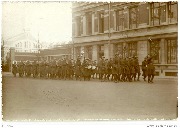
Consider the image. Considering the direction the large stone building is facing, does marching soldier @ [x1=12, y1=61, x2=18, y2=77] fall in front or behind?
in front

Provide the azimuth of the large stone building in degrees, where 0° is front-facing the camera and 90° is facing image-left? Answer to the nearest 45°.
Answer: approximately 45°

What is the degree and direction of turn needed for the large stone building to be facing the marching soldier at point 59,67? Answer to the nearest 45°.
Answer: approximately 90° to its right

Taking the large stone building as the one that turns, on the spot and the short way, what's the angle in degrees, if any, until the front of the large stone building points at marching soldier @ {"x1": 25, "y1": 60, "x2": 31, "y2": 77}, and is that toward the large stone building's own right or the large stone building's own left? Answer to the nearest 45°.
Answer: approximately 45° to the large stone building's own right

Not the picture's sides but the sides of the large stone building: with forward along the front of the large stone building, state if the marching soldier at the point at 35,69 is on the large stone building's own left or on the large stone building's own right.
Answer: on the large stone building's own right
